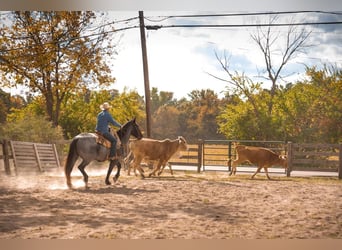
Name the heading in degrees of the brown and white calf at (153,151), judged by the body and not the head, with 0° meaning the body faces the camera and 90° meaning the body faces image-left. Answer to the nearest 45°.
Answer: approximately 270°

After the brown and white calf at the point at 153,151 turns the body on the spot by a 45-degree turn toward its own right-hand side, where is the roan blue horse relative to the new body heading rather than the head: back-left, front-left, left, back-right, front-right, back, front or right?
right

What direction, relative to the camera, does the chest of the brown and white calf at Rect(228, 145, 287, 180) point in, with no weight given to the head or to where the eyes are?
to the viewer's right

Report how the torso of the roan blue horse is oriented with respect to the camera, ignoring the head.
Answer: to the viewer's right

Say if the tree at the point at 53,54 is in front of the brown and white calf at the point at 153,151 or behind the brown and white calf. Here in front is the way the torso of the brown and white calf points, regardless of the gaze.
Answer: behind

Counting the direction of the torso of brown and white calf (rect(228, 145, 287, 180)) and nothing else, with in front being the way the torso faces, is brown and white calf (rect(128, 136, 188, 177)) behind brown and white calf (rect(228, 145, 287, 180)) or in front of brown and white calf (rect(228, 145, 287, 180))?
behind

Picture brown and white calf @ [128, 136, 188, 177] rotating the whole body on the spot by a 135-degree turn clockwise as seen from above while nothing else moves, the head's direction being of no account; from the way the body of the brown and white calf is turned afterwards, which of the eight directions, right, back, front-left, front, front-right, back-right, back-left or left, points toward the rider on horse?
front
